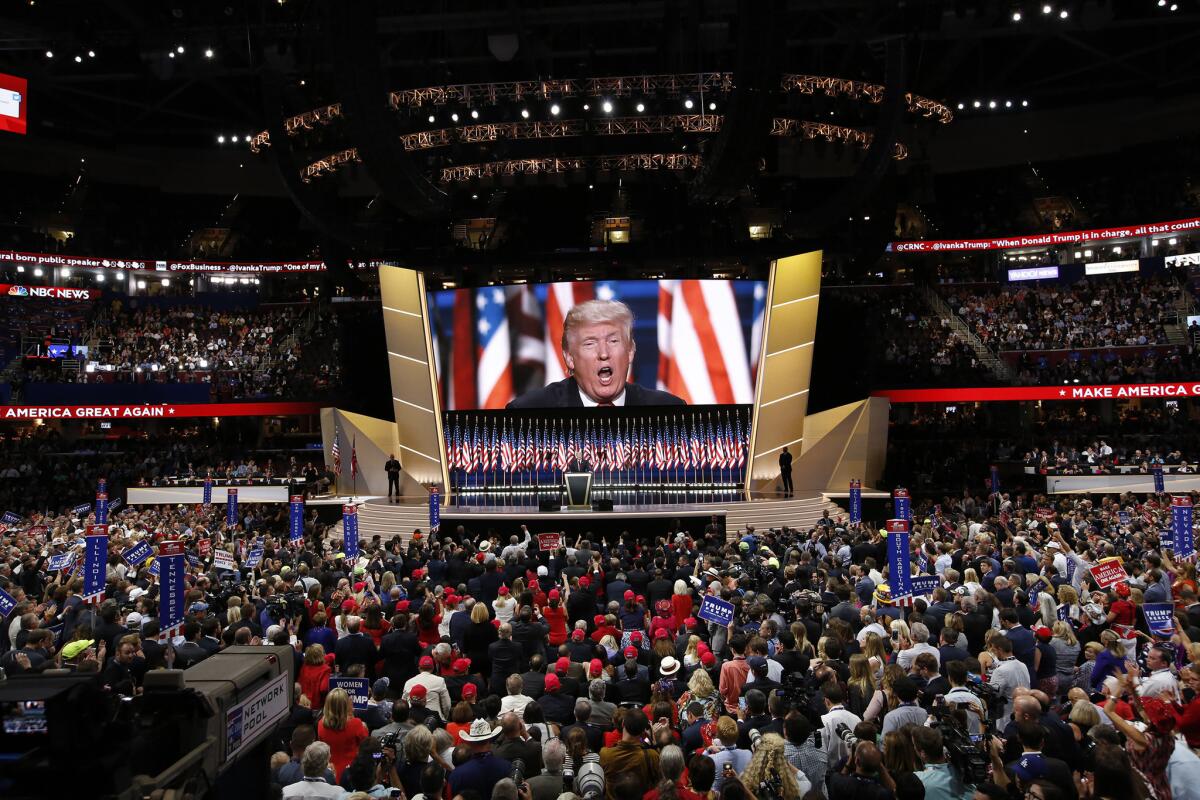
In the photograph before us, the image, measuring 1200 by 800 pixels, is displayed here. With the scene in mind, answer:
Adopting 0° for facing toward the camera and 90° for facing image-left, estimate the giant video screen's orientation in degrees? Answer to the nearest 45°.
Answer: approximately 0°

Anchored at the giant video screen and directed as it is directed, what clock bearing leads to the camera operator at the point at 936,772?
The camera operator is roughly at 12 o'clock from the giant video screen.

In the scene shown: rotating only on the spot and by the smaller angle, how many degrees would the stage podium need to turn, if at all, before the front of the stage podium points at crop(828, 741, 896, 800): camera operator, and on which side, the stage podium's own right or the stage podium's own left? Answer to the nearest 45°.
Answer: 0° — it already faces them

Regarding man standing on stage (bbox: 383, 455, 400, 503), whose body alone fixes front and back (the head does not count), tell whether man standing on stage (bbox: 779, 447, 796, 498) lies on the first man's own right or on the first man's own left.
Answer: on the first man's own left

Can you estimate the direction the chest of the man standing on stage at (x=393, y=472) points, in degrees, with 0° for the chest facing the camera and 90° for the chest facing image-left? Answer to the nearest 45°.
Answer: approximately 0°
